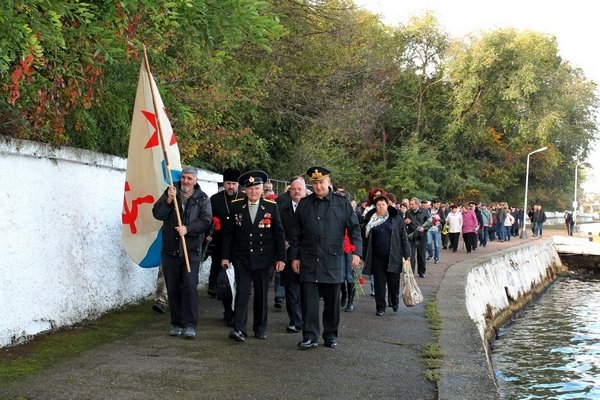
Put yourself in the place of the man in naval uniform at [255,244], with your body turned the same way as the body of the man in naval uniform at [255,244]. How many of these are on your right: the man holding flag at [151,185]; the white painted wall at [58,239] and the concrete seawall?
2

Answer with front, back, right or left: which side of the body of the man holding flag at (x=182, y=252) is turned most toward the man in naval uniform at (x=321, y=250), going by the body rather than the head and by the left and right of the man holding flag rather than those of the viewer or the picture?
left

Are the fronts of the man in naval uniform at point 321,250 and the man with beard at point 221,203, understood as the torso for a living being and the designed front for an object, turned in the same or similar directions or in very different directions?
same or similar directions

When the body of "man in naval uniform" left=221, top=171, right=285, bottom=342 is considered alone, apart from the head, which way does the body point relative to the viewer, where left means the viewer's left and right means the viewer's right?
facing the viewer

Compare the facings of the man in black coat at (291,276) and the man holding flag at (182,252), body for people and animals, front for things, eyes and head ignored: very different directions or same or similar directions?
same or similar directions

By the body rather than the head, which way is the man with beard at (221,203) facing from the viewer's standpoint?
toward the camera

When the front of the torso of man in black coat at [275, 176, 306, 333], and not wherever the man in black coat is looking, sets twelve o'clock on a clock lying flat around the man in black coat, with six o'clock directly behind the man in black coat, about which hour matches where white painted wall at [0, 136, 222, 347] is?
The white painted wall is roughly at 2 o'clock from the man in black coat.

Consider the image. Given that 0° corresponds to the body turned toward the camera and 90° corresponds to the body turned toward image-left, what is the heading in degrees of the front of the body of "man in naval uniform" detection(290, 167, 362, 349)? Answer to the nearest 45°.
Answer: approximately 0°

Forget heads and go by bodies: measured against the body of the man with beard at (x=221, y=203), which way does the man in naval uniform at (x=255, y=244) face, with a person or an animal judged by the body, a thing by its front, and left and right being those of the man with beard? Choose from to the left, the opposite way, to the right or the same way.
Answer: the same way

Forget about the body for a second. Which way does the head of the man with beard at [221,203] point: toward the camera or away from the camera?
toward the camera

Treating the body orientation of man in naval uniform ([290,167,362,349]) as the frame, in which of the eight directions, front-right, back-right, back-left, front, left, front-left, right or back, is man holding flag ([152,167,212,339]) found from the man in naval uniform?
right

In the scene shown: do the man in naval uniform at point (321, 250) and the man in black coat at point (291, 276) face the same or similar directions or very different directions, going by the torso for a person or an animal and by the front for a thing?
same or similar directions

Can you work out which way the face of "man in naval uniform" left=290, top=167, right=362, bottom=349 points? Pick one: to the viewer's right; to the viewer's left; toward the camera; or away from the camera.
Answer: toward the camera

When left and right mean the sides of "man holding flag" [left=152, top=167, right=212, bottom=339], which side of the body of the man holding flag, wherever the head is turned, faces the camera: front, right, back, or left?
front

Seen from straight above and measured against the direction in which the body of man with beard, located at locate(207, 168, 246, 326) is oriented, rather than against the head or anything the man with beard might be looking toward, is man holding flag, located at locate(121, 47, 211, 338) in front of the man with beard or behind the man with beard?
in front

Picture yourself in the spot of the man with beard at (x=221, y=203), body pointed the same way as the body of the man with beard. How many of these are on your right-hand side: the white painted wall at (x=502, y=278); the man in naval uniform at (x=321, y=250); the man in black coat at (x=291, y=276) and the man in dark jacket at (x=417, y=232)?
0

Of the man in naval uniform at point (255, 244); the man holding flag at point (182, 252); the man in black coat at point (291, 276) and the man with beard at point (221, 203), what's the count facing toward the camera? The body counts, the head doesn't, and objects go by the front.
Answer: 4

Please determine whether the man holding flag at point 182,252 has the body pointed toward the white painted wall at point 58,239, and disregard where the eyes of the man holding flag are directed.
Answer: no
